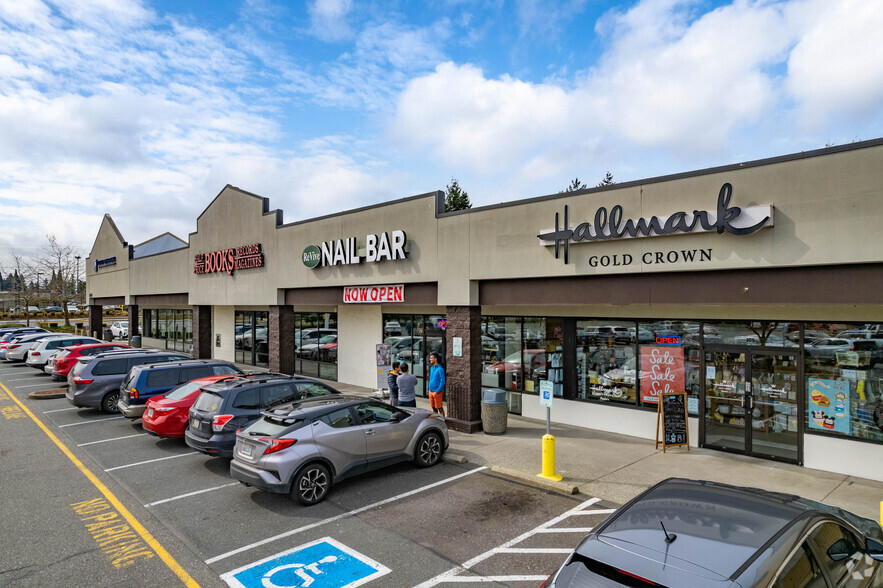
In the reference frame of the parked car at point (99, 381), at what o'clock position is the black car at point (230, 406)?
The black car is roughly at 4 o'clock from the parked car.

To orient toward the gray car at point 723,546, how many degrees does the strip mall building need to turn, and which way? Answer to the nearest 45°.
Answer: approximately 45° to its left

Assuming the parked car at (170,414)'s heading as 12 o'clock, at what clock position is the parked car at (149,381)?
the parked car at (149,381) is roughly at 10 o'clock from the parked car at (170,414).

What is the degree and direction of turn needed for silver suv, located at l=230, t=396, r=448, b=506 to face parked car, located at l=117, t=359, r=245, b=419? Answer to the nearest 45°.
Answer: approximately 90° to its left

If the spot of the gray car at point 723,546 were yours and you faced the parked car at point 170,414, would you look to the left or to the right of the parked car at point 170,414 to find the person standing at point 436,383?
right

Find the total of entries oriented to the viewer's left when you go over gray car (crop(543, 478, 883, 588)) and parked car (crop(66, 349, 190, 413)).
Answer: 0

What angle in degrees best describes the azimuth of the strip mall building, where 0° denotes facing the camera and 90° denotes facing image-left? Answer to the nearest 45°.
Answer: approximately 45°

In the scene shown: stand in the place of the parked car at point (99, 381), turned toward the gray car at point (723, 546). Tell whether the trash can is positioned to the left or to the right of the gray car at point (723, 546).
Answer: left

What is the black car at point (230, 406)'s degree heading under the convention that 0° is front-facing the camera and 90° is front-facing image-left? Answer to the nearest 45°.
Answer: approximately 225°

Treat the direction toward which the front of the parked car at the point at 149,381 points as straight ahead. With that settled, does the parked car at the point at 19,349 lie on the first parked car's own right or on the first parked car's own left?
on the first parked car's own left

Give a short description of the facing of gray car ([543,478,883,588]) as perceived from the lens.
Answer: facing away from the viewer and to the right of the viewer

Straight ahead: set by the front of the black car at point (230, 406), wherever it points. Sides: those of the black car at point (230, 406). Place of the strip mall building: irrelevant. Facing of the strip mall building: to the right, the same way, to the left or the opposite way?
the opposite way

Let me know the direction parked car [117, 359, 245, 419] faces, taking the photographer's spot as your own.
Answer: facing away from the viewer and to the right of the viewer

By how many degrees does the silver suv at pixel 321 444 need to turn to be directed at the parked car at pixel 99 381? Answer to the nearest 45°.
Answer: approximately 90° to its left
